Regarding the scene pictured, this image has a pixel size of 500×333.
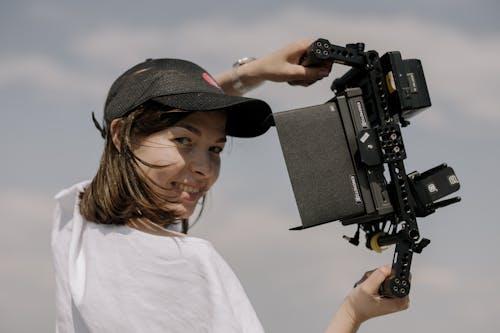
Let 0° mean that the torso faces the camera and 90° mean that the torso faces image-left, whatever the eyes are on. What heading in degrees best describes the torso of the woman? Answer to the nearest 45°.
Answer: approximately 225°
